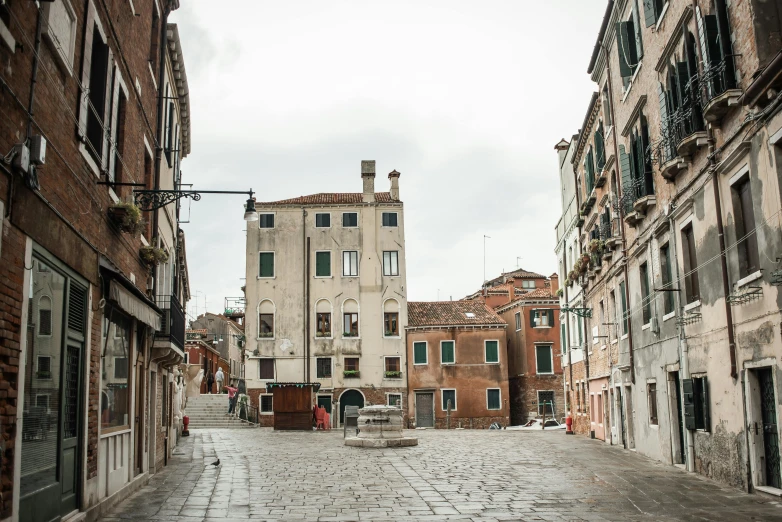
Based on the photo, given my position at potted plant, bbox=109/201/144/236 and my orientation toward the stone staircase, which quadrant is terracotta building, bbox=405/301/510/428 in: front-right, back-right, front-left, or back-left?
front-right

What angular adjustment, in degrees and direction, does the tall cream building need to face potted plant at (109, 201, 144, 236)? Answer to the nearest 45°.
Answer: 0° — it already faces it

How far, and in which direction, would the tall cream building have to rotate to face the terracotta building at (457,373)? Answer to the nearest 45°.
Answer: approximately 90° to its left

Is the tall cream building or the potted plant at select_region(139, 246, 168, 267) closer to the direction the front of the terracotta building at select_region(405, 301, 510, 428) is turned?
the potted plant

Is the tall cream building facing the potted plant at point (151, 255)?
yes

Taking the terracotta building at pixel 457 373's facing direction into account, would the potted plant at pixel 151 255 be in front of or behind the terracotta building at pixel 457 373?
in front

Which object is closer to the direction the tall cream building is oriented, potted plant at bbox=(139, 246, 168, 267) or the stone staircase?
the potted plant

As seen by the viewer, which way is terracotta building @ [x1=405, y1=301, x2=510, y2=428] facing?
toward the camera

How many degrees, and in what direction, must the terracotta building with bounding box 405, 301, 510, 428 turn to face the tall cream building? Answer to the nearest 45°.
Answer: approximately 90° to its right

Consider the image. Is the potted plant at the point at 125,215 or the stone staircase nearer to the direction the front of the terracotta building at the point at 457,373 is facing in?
the potted plant

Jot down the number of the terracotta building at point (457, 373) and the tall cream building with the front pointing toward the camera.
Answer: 2

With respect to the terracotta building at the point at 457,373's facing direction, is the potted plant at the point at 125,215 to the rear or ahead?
ahead
